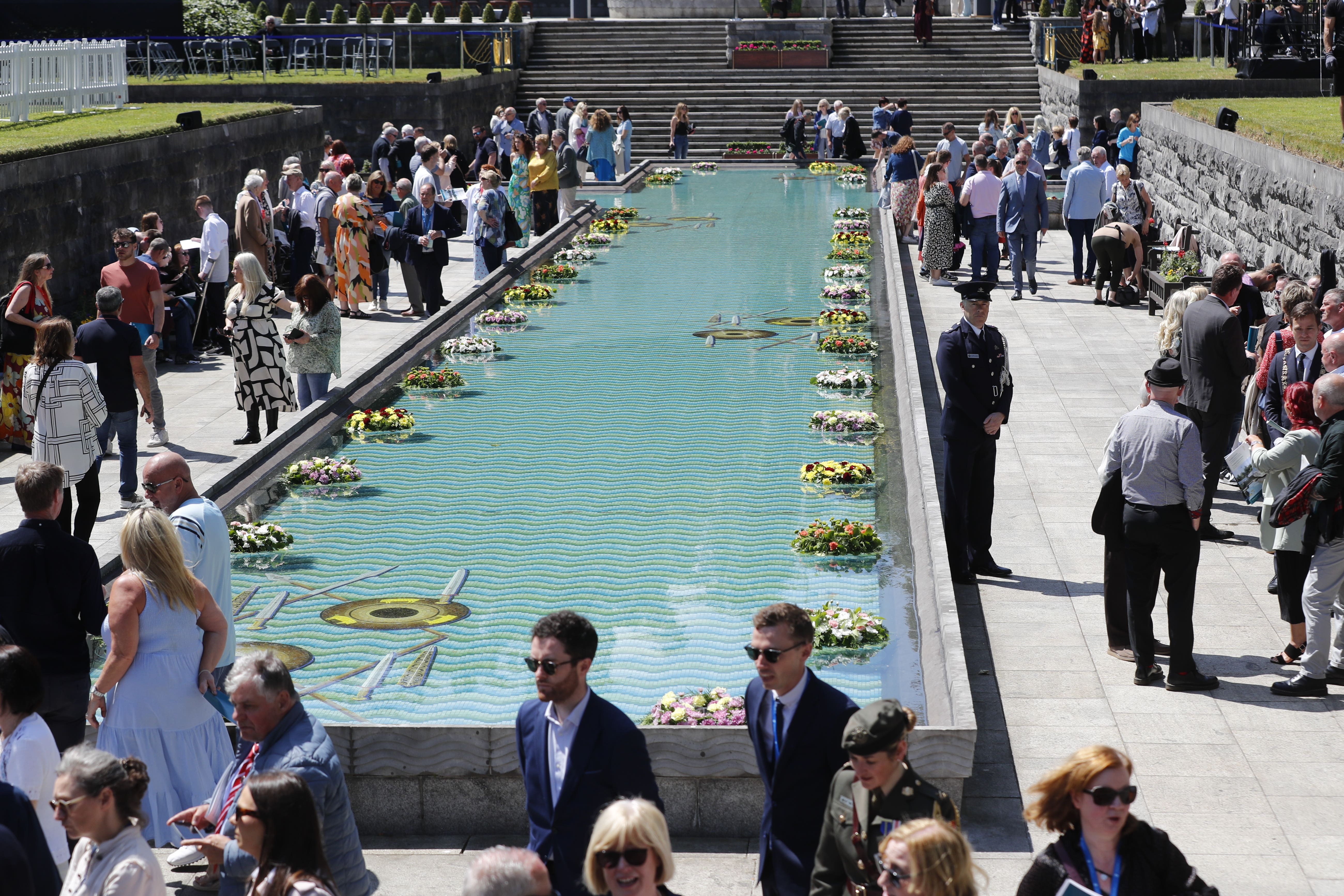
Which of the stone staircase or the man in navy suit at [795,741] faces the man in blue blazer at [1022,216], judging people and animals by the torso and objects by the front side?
the stone staircase

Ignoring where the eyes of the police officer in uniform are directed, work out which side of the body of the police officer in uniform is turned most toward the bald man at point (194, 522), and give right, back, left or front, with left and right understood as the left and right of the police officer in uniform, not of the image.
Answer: right

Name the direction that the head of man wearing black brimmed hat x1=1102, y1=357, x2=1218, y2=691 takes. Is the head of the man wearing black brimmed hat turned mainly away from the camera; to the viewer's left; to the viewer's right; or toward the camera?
away from the camera

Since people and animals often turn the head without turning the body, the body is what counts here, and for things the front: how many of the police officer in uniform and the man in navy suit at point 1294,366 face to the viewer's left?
0

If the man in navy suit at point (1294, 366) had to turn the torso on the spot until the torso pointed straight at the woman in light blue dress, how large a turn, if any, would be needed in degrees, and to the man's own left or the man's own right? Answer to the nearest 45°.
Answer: approximately 45° to the man's own right

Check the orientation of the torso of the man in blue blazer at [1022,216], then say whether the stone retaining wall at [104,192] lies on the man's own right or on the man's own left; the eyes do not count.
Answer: on the man's own right

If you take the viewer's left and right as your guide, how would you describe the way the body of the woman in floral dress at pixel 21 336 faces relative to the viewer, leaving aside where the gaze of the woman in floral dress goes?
facing to the right of the viewer

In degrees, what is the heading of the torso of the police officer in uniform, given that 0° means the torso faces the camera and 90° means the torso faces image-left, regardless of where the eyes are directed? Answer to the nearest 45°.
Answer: approximately 315°

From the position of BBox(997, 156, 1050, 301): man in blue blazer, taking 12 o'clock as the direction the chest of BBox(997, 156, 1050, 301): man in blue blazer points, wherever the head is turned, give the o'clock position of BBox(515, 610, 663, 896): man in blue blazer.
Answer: BBox(515, 610, 663, 896): man in blue blazer is roughly at 12 o'clock from BBox(997, 156, 1050, 301): man in blue blazer.

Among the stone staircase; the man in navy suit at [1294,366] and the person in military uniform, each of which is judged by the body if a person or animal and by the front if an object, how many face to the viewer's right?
0

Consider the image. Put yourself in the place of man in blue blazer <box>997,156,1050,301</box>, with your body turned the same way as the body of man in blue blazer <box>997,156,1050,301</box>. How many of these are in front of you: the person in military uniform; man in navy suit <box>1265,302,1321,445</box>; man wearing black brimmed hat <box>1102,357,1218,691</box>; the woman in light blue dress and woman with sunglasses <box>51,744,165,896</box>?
5

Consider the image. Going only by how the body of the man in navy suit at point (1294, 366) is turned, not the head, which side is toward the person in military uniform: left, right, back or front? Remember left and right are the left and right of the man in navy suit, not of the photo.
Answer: front

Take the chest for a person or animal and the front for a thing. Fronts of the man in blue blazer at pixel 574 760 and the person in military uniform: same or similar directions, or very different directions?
same or similar directions

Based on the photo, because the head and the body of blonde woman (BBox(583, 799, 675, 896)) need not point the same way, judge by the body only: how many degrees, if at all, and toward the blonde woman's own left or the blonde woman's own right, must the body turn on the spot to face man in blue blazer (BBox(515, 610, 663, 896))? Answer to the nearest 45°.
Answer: approximately 180°

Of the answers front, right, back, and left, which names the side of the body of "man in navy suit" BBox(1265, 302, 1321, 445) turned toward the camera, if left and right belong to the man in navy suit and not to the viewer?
front

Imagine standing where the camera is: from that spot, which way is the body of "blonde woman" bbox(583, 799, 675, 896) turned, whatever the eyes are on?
toward the camera
